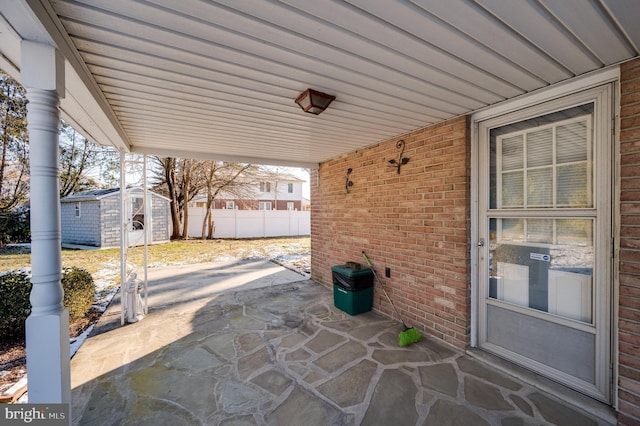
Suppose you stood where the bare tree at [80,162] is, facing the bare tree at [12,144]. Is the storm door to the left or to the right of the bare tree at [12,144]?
left

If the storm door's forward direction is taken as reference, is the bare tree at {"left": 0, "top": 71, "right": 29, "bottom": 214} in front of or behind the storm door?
in front

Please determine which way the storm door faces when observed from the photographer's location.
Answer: facing the viewer and to the left of the viewer

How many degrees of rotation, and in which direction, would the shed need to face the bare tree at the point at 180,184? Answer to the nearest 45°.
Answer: approximately 45° to its left

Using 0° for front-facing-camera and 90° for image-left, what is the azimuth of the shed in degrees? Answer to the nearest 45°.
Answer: approximately 315°

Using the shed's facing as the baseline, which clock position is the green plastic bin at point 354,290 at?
The green plastic bin is roughly at 1 o'clock from the shed.

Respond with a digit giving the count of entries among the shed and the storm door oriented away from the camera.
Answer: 0

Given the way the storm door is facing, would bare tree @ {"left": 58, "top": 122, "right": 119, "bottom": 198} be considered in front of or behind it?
in front

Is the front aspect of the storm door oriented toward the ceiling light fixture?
yes

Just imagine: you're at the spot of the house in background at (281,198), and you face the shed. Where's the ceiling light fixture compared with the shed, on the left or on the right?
left

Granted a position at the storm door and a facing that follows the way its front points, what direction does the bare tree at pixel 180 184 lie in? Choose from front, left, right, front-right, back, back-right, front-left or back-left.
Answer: front-right

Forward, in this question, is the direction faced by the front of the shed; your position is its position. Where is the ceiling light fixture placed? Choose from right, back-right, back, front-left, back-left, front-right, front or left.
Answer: front-right
